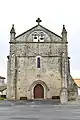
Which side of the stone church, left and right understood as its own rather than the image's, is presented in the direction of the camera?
front
